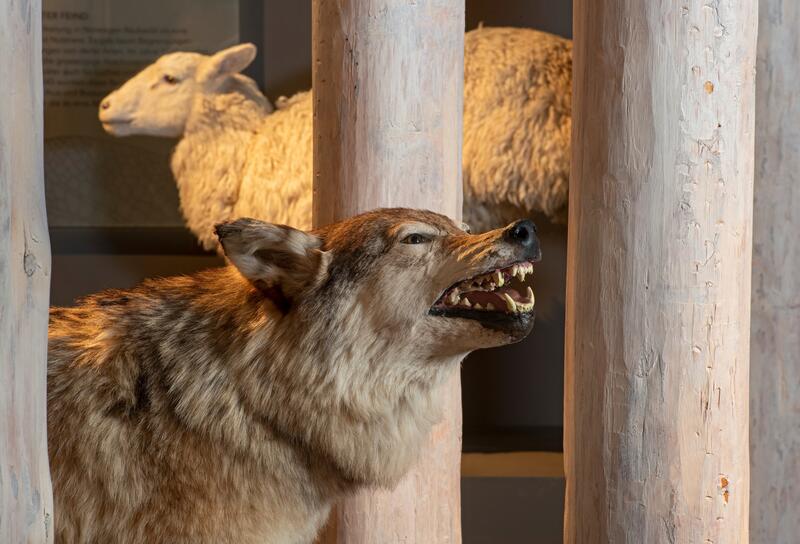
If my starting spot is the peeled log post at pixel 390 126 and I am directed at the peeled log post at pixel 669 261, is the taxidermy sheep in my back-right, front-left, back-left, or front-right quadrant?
back-left

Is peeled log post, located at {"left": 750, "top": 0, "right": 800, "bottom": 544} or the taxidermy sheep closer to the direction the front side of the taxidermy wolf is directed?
the peeled log post

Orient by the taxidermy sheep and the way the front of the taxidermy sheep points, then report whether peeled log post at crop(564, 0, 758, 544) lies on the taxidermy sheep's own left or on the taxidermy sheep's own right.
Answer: on the taxidermy sheep's own left

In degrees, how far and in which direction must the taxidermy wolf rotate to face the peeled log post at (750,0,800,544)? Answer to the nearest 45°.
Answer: approximately 45° to its left

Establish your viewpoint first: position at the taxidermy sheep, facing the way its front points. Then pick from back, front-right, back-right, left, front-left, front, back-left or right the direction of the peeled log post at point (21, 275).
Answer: left

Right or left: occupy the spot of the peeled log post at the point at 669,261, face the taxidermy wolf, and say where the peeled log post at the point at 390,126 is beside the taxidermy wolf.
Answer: right

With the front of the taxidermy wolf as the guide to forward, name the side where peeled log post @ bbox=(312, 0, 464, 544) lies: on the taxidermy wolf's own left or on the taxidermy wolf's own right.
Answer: on the taxidermy wolf's own left

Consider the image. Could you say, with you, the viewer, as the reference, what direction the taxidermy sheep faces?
facing to the left of the viewer

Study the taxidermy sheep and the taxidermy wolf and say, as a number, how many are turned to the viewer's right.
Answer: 1

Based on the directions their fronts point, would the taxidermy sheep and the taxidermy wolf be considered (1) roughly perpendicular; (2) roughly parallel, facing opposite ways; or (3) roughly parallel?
roughly parallel, facing opposite ways

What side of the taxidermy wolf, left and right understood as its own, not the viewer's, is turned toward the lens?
right

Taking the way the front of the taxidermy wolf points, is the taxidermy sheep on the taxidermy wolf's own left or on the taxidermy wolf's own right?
on the taxidermy wolf's own left

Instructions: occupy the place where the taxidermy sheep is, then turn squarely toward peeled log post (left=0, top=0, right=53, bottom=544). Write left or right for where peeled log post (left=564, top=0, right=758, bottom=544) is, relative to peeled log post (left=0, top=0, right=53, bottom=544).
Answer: left

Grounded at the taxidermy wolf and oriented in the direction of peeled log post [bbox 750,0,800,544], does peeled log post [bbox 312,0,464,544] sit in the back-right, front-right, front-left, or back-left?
front-left
